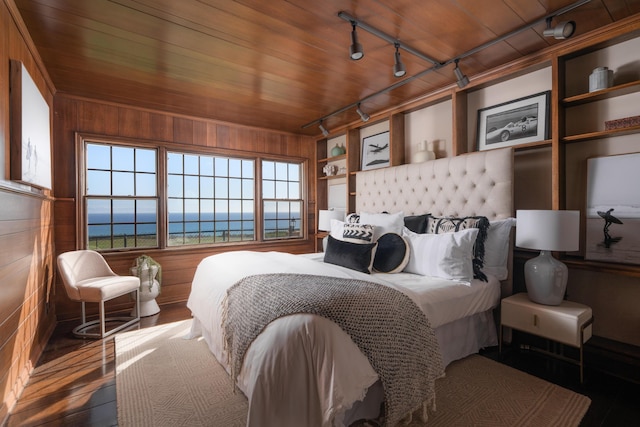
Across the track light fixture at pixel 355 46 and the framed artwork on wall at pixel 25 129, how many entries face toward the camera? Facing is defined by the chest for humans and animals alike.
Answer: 1

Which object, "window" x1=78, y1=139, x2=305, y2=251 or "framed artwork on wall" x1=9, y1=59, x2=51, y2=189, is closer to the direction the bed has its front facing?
the framed artwork on wall

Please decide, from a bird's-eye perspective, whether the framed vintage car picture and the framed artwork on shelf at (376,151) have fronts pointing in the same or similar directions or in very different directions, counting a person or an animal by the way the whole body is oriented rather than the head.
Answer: same or similar directions

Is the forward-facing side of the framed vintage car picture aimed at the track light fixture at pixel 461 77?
yes

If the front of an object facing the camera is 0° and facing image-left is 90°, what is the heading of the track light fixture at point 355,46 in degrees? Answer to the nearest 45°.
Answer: approximately 0°

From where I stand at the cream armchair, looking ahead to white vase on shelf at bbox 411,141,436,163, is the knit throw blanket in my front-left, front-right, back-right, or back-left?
front-right

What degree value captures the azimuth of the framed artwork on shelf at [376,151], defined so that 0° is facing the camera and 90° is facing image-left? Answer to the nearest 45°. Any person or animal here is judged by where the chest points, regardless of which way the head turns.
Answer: approximately 45°

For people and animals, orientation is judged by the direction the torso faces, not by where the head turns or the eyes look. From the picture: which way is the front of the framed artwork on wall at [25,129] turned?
to the viewer's right
